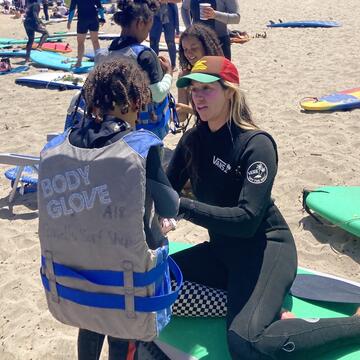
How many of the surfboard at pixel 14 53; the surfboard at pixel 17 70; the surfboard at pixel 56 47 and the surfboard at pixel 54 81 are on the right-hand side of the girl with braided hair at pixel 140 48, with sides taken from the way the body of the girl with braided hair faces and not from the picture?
0

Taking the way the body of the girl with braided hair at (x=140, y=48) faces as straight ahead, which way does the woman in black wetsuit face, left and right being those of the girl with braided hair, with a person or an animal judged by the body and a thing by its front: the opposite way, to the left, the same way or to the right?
the opposite way

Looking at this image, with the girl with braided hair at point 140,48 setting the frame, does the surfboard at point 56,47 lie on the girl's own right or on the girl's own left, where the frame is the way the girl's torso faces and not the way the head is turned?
on the girl's own left

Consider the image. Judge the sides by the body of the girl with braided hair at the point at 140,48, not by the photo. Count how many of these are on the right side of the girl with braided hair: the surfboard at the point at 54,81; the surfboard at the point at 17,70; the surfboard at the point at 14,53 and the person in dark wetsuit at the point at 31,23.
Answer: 0

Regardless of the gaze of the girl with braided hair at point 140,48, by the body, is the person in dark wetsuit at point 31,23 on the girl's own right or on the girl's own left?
on the girl's own left

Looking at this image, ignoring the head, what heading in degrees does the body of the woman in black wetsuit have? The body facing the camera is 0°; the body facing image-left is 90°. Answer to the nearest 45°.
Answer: approximately 45°

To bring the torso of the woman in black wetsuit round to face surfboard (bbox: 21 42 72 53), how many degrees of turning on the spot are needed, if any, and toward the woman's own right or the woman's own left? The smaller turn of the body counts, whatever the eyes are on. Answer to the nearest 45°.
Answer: approximately 90° to the woman's own right

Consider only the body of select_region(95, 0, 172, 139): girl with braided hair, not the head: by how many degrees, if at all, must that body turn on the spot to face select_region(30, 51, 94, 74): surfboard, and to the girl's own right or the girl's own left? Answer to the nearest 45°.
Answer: approximately 45° to the girl's own left

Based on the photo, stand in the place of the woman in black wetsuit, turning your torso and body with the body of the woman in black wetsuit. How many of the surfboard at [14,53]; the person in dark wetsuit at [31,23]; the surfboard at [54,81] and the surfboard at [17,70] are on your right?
4

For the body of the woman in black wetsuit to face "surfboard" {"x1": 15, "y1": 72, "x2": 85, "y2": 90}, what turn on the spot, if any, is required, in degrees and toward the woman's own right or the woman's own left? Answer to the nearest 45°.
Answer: approximately 90° to the woman's own right

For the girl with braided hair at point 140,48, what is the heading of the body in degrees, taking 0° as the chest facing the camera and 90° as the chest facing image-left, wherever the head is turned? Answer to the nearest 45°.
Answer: approximately 225°

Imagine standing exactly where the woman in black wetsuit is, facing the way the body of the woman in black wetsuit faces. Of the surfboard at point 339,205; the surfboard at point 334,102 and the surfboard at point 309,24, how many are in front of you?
0

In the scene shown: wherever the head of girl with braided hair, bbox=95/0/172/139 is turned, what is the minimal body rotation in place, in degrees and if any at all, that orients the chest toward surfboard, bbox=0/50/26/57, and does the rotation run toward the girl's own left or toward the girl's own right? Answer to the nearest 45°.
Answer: approximately 45° to the girl's own left

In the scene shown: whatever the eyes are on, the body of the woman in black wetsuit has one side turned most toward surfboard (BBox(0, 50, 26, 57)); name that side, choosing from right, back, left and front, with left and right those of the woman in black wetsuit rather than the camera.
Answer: right

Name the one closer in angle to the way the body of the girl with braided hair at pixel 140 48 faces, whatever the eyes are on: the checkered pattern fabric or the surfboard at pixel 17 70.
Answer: the surfboard

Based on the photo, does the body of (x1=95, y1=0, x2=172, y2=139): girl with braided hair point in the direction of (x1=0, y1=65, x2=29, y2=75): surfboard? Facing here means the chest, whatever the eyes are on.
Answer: no

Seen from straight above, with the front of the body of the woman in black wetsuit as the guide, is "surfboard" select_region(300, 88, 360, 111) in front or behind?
behind
